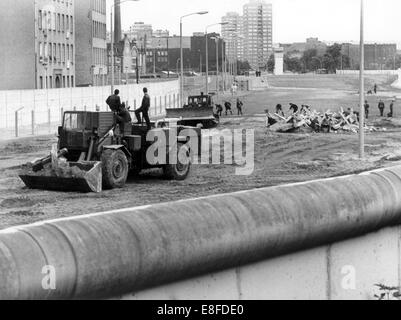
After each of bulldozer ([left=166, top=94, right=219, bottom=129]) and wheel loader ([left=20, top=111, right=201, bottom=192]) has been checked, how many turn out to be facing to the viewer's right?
0

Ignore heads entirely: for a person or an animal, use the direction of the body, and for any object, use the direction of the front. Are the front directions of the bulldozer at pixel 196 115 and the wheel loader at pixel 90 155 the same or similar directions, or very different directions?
same or similar directions

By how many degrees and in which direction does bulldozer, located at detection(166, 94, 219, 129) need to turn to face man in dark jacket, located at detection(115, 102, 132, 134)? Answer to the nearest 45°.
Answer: approximately 45° to its left

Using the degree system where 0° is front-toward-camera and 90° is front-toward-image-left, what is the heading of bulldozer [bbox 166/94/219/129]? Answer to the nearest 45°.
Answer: approximately 45°

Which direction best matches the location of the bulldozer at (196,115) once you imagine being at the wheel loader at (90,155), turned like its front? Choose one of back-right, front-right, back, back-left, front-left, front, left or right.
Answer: back-right

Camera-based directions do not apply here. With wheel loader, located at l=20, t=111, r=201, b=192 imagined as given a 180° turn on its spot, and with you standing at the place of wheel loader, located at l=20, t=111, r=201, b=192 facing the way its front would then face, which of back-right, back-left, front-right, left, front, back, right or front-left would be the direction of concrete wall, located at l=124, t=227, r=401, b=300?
back-right

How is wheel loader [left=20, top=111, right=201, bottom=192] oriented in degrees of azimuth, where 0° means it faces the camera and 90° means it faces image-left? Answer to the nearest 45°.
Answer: approximately 45°

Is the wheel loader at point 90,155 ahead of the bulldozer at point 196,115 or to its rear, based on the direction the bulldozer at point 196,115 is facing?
ahead
